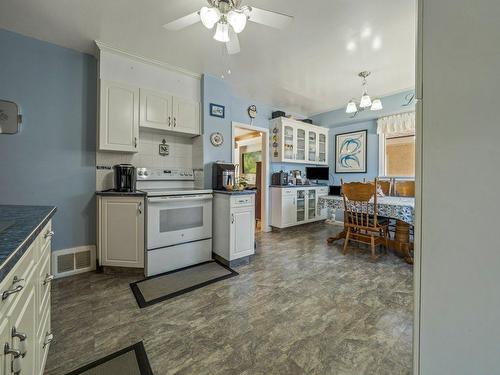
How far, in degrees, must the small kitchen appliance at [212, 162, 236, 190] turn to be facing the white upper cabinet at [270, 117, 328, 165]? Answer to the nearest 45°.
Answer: approximately 90° to its left

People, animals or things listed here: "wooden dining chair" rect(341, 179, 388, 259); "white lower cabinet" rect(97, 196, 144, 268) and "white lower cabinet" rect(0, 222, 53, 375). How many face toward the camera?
1

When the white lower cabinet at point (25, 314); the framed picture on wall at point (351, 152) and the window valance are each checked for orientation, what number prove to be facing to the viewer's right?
1

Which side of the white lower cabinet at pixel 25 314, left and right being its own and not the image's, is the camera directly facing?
right

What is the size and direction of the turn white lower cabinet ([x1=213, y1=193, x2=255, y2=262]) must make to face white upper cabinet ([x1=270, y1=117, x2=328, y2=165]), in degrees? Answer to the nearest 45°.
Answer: approximately 90° to its left

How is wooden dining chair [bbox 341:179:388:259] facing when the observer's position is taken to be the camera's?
facing away from the viewer and to the right of the viewer

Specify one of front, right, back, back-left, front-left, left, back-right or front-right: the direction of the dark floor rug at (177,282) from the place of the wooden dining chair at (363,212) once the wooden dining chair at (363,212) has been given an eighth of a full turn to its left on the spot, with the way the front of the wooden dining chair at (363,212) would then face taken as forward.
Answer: back-left

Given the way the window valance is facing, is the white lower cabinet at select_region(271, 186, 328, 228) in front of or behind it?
in front

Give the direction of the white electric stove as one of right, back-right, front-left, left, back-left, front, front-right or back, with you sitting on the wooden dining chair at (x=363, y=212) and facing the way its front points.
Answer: back

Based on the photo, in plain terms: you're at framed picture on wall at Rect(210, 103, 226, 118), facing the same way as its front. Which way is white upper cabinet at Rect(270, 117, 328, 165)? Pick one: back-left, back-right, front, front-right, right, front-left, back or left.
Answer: left

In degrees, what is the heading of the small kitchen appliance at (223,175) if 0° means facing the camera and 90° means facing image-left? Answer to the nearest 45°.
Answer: approximately 315°

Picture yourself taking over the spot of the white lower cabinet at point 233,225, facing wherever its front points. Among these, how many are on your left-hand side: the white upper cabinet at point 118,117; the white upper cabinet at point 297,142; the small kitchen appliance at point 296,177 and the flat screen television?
3

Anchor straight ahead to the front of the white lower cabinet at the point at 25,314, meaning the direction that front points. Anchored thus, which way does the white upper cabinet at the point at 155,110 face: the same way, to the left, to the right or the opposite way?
to the right
